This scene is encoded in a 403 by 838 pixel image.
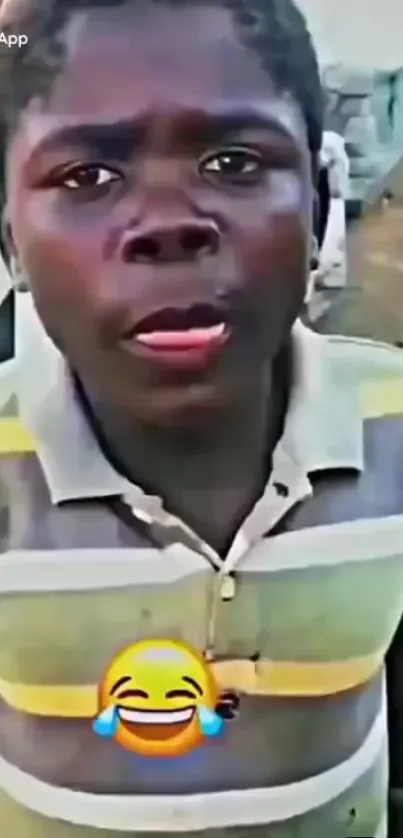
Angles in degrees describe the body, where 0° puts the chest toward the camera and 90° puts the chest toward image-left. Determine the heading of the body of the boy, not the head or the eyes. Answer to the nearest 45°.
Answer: approximately 0°
